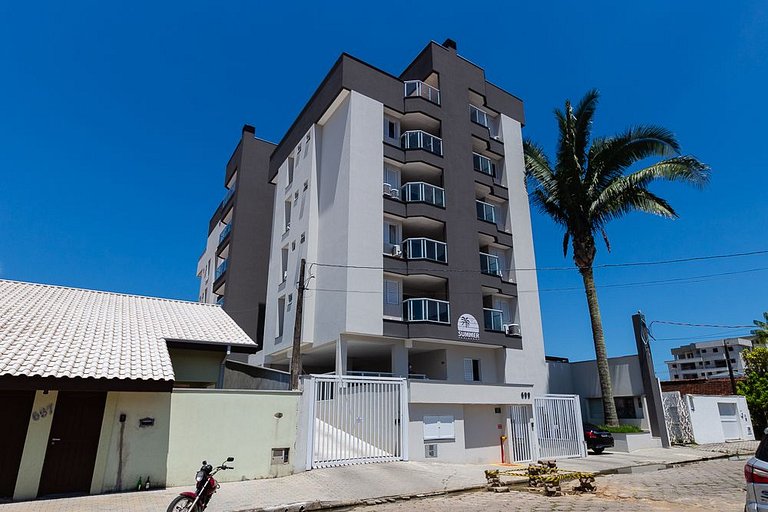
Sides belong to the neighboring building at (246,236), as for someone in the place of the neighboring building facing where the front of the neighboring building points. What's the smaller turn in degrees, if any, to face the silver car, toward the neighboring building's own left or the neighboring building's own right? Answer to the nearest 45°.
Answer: approximately 45° to the neighboring building's own left

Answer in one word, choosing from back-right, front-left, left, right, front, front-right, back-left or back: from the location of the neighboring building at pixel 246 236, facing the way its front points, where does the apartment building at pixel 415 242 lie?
left

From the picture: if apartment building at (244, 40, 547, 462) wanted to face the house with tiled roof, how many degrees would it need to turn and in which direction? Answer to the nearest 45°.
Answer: approximately 90° to its right

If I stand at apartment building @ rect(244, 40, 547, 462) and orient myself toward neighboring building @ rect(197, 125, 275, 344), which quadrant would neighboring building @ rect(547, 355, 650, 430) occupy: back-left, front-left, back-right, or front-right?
back-right

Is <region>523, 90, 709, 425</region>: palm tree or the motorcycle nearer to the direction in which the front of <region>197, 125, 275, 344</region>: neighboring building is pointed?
the motorcycle

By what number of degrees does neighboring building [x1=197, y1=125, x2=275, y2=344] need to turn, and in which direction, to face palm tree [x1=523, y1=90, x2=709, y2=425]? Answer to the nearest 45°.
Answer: approximately 90° to its left

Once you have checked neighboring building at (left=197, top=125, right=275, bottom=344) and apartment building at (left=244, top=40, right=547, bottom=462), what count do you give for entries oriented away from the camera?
0

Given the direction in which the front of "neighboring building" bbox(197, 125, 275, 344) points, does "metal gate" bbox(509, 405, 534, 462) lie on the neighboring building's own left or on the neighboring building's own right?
on the neighboring building's own left

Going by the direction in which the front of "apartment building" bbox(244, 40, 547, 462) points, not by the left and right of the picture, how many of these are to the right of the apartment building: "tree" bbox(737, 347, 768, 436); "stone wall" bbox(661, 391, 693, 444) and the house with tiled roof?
1

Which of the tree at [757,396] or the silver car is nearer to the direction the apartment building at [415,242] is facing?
the silver car

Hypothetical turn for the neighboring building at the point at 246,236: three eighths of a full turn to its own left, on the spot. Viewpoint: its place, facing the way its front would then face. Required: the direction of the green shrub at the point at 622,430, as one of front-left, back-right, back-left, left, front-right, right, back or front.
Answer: front-right

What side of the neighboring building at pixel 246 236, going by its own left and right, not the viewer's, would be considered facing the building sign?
left

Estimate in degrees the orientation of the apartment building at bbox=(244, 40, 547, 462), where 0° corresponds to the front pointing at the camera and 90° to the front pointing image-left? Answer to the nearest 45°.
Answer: approximately 315°
